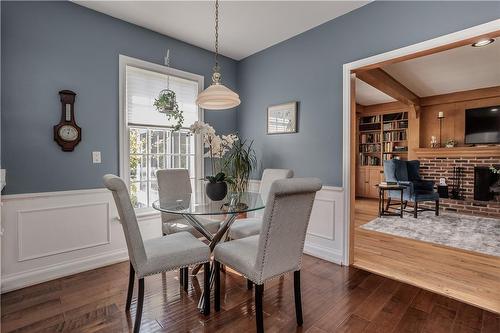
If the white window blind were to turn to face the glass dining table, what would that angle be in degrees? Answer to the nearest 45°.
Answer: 0° — it already faces it

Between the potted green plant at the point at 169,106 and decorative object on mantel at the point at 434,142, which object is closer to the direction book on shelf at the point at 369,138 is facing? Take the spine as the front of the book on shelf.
the potted green plant

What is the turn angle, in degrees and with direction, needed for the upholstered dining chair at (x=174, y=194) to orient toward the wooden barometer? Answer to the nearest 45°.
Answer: approximately 135° to its right

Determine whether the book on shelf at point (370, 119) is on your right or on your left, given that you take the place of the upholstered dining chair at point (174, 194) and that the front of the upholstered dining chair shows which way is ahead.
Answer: on your left

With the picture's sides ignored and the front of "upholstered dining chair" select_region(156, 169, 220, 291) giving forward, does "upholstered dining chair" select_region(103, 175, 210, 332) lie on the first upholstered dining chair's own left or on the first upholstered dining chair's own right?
on the first upholstered dining chair's own right

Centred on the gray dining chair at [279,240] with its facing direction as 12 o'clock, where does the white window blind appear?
The white window blind is roughly at 12 o'clock from the gray dining chair.

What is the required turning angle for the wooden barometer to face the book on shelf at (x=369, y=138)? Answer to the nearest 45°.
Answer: approximately 90° to its left

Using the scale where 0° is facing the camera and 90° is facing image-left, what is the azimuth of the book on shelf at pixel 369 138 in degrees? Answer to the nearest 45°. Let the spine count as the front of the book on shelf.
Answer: approximately 0°
